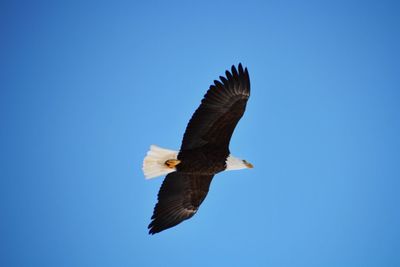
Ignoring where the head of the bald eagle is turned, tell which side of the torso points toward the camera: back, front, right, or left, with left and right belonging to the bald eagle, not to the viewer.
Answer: right
